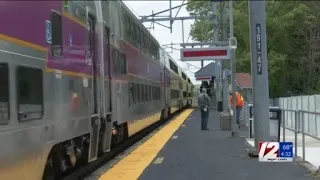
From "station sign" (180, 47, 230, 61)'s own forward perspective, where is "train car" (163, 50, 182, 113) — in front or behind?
behind

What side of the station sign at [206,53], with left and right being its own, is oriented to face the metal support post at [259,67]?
front

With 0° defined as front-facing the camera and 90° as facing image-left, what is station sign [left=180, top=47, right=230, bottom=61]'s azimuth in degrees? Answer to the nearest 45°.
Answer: approximately 0°

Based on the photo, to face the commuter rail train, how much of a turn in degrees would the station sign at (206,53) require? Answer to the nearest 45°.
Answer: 0° — it already faces it
